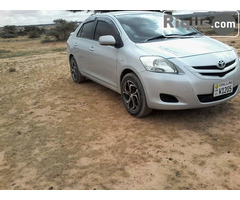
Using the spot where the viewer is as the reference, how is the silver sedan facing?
facing the viewer and to the right of the viewer
